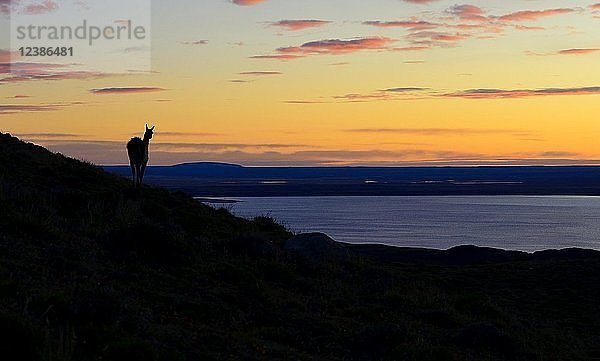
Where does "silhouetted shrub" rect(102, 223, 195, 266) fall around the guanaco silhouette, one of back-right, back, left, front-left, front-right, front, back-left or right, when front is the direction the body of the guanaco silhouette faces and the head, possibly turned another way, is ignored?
back-right

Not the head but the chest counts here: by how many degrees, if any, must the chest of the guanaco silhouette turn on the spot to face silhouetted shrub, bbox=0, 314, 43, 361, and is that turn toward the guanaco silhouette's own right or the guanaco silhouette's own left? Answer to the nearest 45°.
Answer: approximately 135° to the guanaco silhouette's own right

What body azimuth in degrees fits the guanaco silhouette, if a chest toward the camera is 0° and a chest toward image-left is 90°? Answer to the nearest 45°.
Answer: approximately 225°
